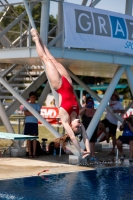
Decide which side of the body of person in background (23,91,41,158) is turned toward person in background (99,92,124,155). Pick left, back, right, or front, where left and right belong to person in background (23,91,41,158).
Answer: left

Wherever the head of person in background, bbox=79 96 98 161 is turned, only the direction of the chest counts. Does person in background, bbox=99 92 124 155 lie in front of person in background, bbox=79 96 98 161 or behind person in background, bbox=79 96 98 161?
behind

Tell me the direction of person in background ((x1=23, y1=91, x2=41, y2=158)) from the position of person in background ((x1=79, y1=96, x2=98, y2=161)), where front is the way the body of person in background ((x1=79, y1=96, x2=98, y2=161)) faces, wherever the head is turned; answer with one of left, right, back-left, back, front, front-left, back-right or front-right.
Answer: right

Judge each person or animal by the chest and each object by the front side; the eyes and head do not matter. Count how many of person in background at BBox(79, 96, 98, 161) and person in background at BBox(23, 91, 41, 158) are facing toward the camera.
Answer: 2

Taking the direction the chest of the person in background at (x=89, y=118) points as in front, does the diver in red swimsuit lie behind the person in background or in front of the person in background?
in front

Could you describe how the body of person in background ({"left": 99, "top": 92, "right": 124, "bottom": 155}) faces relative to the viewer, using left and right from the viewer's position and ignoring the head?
facing the viewer and to the left of the viewer

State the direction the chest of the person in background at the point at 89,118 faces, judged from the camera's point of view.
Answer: toward the camera

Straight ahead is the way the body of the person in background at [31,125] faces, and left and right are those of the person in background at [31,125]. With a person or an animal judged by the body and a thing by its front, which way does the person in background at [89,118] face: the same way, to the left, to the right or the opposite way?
the same way

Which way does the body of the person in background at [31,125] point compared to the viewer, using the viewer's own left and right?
facing the viewer

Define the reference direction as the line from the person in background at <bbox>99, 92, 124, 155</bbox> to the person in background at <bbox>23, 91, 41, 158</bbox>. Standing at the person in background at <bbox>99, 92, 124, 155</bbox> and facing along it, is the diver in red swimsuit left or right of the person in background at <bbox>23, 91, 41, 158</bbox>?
left
